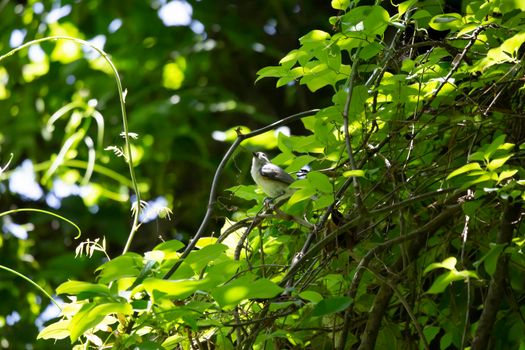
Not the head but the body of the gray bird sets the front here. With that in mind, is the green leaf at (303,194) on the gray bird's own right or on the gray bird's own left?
on the gray bird's own left

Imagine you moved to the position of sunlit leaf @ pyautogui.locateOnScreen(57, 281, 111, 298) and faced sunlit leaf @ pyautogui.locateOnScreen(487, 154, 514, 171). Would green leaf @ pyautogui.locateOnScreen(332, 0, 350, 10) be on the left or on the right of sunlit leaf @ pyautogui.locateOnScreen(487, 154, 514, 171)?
left

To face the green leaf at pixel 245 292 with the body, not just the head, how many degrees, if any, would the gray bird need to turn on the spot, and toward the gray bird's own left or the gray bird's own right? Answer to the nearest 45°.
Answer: approximately 90° to the gray bird's own left

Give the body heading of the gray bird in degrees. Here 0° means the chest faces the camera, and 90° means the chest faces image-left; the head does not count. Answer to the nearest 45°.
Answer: approximately 90°

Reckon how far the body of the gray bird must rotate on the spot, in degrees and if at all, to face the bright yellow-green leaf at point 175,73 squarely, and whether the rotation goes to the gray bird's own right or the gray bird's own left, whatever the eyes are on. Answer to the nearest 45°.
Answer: approximately 90° to the gray bird's own right

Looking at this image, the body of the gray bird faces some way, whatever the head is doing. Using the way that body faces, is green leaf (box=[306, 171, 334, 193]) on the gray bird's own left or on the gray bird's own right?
on the gray bird's own left
